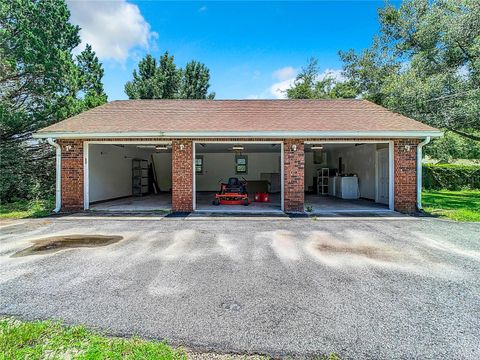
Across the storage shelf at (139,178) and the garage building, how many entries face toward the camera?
2

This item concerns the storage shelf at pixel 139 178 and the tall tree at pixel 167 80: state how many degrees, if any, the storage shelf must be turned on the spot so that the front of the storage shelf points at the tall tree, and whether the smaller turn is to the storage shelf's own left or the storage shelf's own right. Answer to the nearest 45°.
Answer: approximately 180°

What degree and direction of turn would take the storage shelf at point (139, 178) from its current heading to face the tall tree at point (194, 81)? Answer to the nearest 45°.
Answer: approximately 135° to its left

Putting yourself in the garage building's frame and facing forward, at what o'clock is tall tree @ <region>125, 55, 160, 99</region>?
The tall tree is roughly at 5 o'clock from the garage building.

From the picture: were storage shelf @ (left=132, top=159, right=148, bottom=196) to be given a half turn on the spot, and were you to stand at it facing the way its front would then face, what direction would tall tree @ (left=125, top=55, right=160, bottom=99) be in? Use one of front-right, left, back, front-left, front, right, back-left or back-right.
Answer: front

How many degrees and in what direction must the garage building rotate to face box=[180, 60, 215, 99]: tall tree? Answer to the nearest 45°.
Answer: approximately 180°

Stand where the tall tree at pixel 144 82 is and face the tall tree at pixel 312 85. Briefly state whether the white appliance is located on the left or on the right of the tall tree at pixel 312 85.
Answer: right

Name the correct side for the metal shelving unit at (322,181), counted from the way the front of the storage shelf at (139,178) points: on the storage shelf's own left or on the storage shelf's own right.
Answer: on the storage shelf's own left

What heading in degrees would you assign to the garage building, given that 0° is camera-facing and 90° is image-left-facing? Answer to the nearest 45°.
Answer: approximately 0°

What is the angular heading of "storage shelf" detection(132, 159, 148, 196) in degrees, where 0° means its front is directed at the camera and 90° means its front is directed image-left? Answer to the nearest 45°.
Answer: approximately 0°

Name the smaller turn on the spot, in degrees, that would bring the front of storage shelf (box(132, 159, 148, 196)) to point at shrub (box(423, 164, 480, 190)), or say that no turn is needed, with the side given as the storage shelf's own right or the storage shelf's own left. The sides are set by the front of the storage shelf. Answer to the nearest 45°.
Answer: approximately 90° to the storage shelf's own left

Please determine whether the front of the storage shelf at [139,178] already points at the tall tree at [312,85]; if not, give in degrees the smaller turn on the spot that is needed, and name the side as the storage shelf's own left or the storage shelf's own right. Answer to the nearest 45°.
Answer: approximately 135° to the storage shelf's own left
